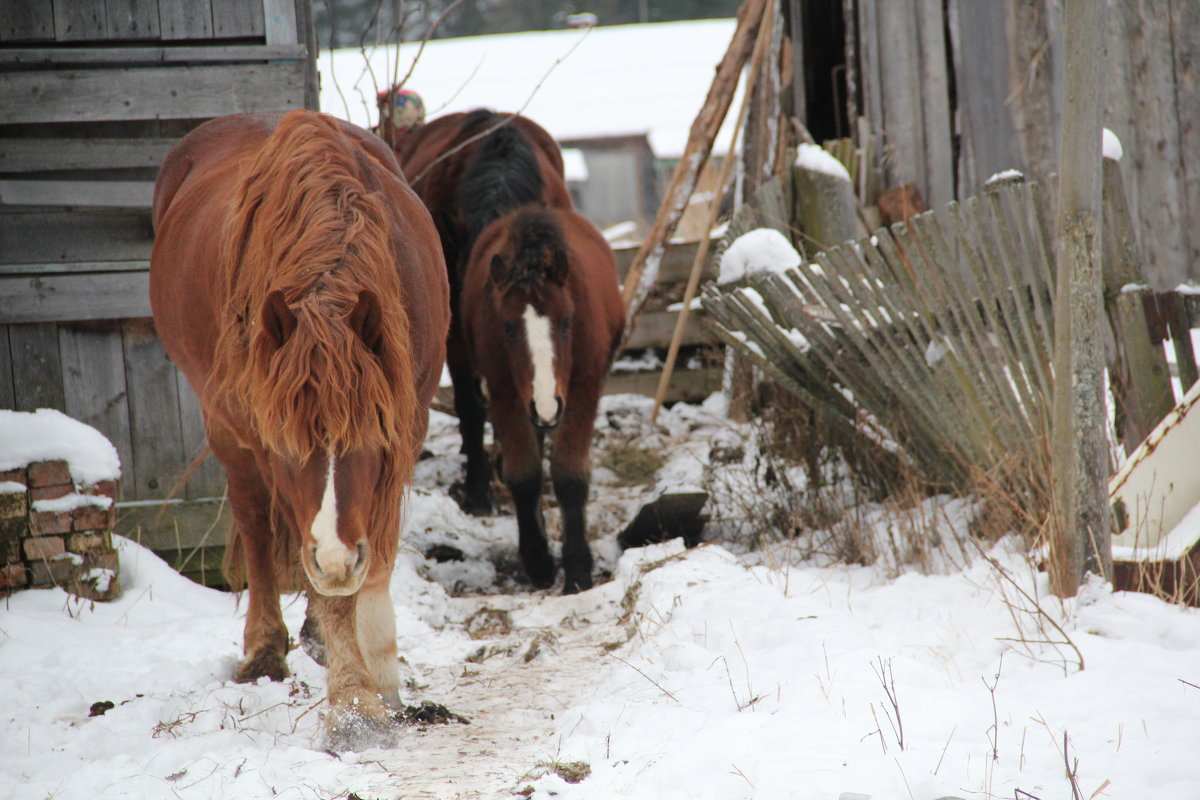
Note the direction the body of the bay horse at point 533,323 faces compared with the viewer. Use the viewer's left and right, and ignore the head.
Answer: facing the viewer

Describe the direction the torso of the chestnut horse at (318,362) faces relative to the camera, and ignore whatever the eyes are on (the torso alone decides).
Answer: toward the camera

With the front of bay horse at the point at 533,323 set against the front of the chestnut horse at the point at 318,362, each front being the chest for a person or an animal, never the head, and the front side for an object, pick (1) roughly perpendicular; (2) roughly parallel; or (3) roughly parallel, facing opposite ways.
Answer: roughly parallel

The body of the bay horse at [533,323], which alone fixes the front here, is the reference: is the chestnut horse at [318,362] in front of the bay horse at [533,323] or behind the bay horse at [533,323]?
in front

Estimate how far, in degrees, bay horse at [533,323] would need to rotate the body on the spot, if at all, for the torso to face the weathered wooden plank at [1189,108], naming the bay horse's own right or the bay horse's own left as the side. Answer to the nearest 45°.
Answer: approximately 90° to the bay horse's own left

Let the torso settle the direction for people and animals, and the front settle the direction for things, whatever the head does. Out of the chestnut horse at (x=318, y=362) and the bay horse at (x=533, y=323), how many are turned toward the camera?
2

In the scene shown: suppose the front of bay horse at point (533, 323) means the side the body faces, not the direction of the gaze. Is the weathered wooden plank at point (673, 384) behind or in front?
behind

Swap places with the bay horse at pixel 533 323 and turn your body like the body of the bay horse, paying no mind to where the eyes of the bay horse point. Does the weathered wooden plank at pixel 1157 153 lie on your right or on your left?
on your left
